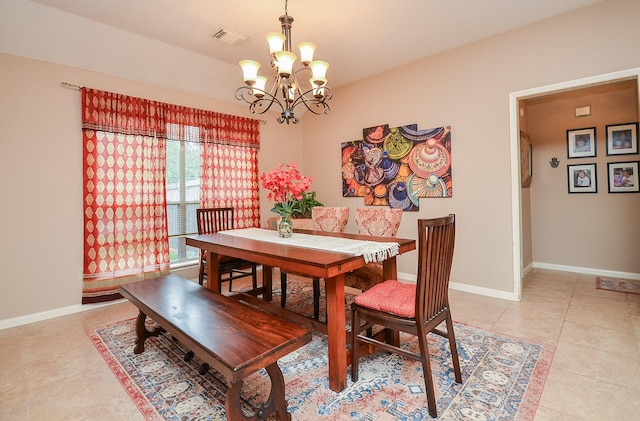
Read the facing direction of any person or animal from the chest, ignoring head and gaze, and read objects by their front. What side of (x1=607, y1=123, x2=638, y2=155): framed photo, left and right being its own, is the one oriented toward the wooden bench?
front

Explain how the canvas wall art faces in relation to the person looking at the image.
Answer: facing the viewer and to the left of the viewer

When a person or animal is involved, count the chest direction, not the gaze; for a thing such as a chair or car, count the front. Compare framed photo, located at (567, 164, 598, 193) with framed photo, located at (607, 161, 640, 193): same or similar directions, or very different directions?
same or similar directions

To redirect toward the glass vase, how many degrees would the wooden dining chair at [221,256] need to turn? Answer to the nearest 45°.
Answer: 0° — it already faces it

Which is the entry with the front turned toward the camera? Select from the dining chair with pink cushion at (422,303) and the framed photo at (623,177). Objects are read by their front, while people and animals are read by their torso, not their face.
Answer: the framed photo

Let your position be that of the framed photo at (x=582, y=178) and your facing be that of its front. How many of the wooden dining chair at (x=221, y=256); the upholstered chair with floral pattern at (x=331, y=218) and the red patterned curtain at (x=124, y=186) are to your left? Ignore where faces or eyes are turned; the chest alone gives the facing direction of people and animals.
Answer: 0

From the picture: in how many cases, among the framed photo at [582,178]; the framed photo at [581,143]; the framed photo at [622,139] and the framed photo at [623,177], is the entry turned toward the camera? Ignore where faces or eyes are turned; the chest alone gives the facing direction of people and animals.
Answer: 4

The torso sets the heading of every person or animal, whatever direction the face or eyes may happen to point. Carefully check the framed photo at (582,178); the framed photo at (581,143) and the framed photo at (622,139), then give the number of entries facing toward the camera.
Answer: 3

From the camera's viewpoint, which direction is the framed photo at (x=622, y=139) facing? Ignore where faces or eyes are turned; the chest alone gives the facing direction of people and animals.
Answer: toward the camera

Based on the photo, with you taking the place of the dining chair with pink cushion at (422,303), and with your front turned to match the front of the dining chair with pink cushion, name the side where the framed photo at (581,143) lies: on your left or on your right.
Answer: on your right

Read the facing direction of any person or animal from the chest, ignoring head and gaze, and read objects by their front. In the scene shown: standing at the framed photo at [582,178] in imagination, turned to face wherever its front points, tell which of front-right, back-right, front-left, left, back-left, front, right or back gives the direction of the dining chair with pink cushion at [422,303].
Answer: front

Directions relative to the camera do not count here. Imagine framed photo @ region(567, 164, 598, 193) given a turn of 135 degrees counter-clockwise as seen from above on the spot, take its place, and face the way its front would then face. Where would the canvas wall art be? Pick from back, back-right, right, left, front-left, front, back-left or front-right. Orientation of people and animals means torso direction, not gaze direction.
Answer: back

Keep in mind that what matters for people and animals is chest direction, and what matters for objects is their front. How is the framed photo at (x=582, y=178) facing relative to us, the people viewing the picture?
facing the viewer

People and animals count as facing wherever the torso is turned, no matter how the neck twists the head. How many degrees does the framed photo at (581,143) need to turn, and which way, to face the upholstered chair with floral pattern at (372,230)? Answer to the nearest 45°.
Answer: approximately 45° to its right
